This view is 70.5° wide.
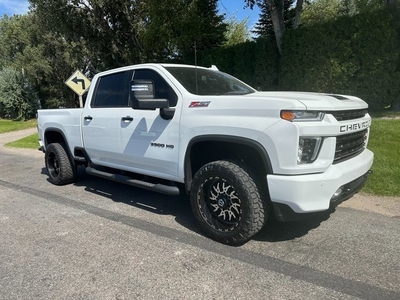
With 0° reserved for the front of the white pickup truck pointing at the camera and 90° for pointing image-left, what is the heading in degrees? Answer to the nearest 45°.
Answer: approximately 315°

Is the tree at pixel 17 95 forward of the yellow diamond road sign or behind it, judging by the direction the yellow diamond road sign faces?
behind

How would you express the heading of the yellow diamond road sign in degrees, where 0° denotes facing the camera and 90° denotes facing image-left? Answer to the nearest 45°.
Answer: approximately 0°

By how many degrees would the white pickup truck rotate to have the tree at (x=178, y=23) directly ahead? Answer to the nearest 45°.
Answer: approximately 135° to its left

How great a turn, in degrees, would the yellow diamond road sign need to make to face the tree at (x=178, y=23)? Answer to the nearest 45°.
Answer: approximately 135° to its left

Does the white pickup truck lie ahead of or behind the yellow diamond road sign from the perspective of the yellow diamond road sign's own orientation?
ahead

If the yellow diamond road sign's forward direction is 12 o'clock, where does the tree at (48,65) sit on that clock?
The tree is roughly at 6 o'clock from the yellow diamond road sign.

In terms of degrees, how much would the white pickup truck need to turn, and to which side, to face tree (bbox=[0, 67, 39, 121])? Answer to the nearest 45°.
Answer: approximately 180°

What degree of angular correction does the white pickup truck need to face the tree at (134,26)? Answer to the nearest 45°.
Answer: approximately 135° to its left

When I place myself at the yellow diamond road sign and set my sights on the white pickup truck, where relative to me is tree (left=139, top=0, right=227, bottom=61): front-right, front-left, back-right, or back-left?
back-left

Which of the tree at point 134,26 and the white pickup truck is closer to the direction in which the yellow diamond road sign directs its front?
the white pickup truck

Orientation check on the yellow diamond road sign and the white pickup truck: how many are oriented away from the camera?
0

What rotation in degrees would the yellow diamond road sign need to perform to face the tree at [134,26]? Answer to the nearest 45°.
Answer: approximately 135° to its left

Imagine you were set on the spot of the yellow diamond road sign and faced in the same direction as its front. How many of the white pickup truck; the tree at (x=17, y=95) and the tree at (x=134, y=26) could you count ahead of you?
1
